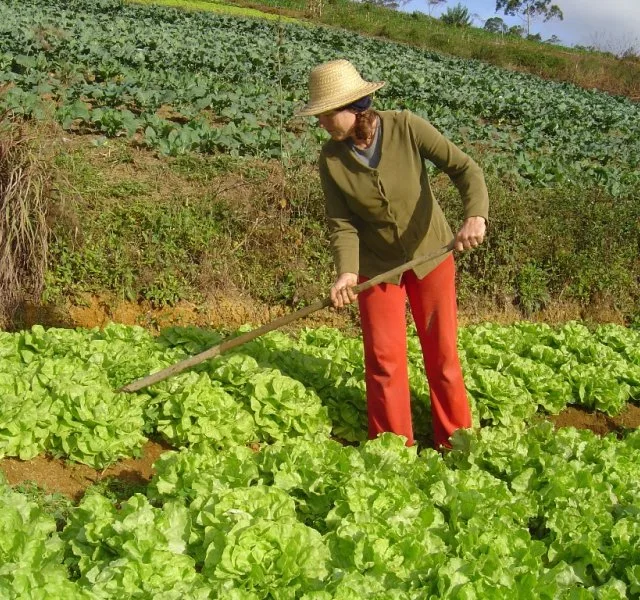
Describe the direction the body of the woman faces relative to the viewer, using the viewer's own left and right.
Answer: facing the viewer
